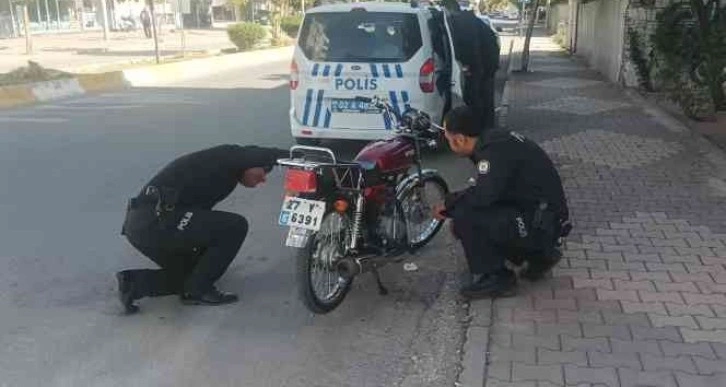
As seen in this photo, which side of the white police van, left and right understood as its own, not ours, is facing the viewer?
back

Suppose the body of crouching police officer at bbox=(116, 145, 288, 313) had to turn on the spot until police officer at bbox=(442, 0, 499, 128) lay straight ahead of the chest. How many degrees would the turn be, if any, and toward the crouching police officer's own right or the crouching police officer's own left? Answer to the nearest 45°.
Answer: approximately 45° to the crouching police officer's own left

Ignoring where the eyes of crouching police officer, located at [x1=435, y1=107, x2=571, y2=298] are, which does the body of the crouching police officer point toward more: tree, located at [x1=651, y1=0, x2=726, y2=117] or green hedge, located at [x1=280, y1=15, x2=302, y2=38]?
the green hedge

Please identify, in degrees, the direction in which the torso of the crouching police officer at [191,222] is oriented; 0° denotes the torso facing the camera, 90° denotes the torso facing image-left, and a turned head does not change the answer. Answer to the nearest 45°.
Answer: approximately 270°

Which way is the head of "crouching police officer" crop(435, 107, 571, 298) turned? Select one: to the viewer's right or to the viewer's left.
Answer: to the viewer's left

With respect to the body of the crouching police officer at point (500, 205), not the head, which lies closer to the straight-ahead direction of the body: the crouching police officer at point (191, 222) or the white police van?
the crouching police officer

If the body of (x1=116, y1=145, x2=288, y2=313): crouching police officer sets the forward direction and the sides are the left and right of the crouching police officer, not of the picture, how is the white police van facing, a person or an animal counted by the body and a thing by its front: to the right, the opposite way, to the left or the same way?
to the left

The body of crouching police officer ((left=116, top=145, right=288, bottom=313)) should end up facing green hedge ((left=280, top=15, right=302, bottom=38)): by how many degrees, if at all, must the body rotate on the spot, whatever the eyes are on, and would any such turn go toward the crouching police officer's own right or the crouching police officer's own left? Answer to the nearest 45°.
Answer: approximately 90° to the crouching police officer's own left

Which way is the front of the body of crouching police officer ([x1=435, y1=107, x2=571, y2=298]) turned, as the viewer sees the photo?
to the viewer's left

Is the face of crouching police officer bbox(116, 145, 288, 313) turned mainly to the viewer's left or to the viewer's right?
to the viewer's right

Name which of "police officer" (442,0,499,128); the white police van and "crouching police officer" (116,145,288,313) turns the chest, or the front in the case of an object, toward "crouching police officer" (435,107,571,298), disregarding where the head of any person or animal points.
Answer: "crouching police officer" (116,145,288,313)

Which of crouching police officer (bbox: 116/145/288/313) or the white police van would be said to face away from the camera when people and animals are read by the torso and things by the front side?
the white police van

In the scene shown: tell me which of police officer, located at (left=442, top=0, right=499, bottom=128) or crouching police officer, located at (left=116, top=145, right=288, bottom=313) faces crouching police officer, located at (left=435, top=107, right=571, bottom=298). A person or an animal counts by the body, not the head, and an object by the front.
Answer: crouching police officer, located at (left=116, top=145, right=288, bottom=313)

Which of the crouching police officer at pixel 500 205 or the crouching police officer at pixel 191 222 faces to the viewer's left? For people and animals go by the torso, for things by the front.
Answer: the crouching police officer at pixel 500 205
